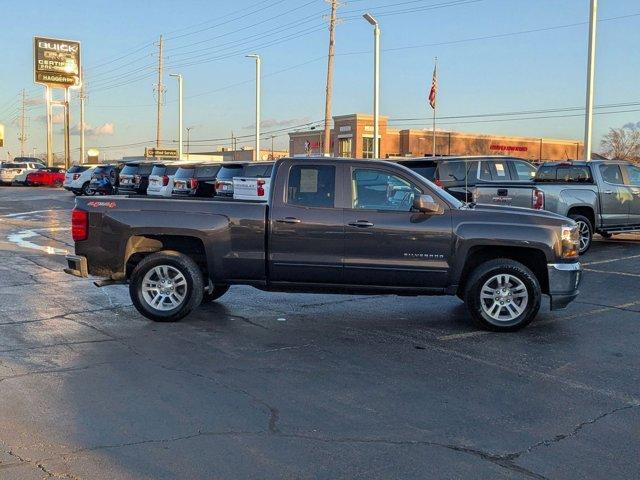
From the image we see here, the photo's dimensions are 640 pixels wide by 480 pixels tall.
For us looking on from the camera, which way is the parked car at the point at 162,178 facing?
facing away from the viewer and to the right of the viewer

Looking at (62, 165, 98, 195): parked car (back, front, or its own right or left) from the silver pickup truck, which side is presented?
right

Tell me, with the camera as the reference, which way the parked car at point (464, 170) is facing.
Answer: facing away from the viewer and to the right of the viewer

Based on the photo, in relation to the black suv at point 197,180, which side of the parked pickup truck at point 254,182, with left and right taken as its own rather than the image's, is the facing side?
left

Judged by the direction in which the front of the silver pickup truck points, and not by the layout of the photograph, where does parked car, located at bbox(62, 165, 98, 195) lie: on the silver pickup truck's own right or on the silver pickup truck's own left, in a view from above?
on the silver pickup truck's own left

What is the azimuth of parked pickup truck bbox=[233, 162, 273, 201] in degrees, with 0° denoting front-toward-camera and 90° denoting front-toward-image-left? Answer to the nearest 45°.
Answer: approximately 225°

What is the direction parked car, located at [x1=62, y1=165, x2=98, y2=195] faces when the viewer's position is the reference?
facing away from the viewer and to the right of the viewer

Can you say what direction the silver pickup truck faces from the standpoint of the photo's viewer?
facing away from the viewer and to the right of the viewer
